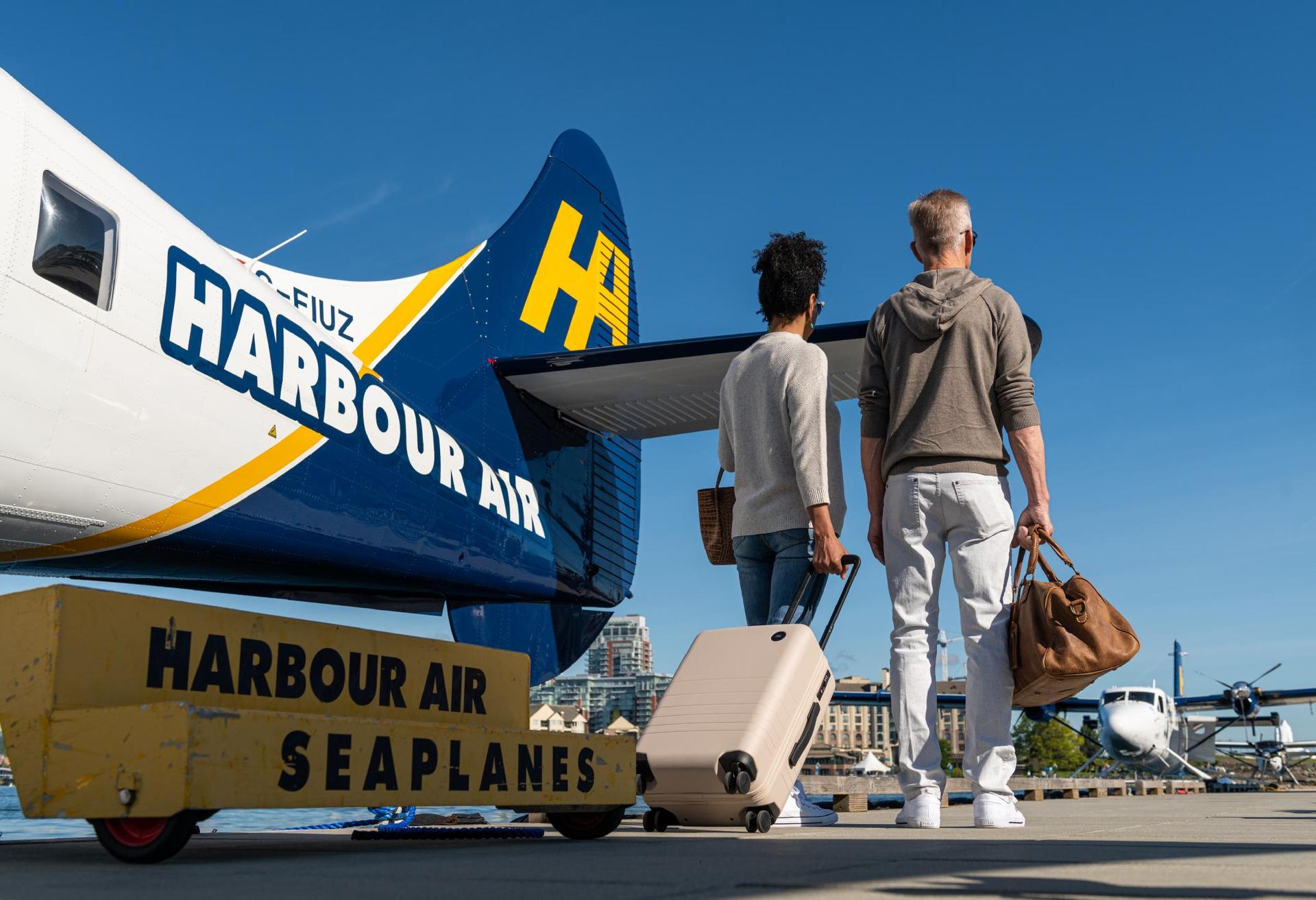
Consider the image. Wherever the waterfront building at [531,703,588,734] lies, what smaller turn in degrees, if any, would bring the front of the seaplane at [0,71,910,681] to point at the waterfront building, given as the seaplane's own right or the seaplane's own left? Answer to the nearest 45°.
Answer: approximately 135° to the seaplane's own right

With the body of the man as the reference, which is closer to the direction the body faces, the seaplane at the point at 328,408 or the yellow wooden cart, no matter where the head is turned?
the seaplane

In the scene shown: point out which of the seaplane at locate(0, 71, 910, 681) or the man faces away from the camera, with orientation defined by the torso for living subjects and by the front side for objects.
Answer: the man

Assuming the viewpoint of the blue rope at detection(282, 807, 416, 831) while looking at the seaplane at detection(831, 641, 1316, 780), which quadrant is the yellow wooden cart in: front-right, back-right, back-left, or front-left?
back-right

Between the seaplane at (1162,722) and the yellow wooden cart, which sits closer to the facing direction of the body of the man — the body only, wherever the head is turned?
the seaplane

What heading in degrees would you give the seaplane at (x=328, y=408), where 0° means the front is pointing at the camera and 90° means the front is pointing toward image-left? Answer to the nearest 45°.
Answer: approximately 45°

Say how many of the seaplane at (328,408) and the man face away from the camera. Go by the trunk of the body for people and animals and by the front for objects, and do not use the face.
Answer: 1

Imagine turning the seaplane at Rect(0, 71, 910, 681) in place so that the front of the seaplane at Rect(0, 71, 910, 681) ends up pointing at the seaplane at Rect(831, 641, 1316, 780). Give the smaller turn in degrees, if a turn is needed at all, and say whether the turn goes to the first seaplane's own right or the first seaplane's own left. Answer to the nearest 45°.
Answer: approximately 180°

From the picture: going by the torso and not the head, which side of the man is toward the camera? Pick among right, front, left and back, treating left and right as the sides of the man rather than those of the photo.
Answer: back

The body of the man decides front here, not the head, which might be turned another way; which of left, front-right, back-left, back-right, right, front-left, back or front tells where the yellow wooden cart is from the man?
back-left

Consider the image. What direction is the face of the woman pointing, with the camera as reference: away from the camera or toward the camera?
away from the camera
